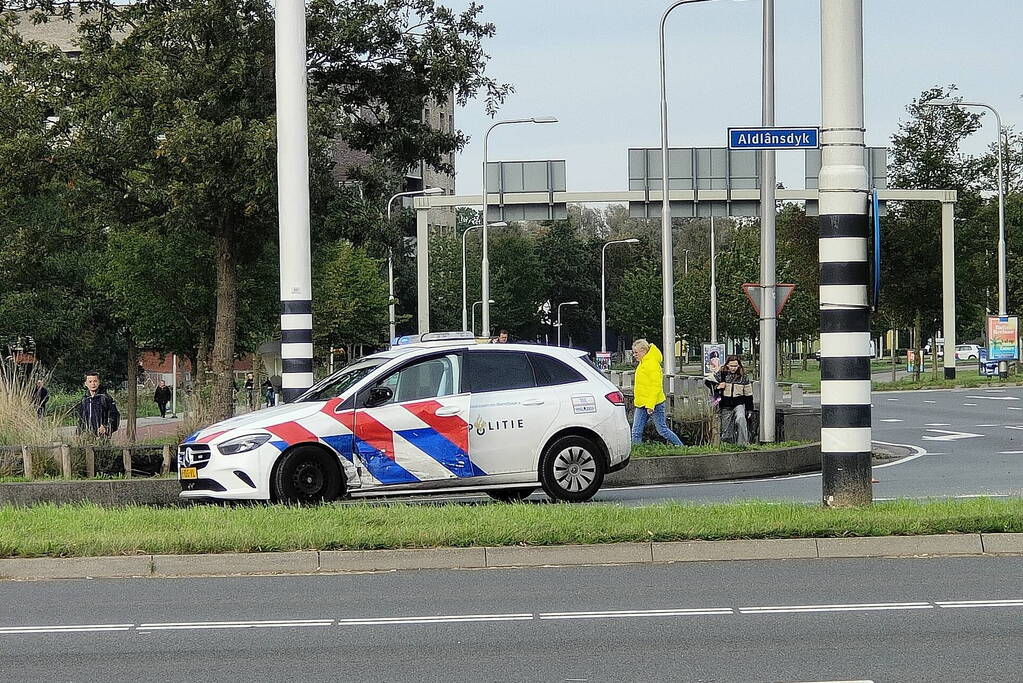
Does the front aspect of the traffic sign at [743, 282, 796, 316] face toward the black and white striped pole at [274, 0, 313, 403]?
no

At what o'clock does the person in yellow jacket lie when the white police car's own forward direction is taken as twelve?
The person in yellow jacket is roughly at 4 o'clock from the white police car.

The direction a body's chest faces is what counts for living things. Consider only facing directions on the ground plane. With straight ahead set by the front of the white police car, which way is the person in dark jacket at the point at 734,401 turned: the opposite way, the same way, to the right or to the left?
to the left

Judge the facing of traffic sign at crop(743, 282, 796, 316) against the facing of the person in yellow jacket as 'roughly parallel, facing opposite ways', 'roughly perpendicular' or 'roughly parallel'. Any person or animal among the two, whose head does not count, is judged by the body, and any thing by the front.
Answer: roughly perpendicular

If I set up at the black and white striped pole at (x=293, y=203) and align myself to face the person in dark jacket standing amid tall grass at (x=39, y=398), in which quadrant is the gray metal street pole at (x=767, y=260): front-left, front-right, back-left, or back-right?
back-right

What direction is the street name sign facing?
toward the camera

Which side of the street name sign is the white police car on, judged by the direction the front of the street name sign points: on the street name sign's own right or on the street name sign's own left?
on the street name sign's own right

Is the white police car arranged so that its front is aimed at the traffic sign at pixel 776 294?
no

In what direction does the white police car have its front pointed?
to the viewer's left

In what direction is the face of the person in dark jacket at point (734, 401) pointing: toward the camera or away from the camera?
toward the camera
